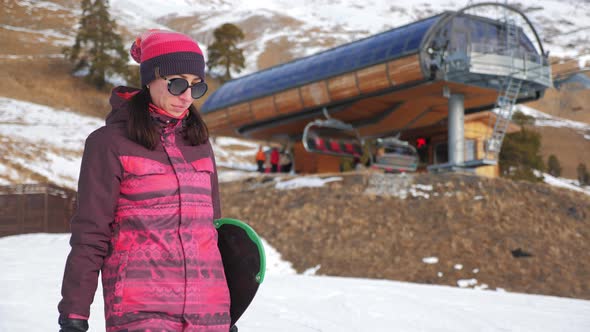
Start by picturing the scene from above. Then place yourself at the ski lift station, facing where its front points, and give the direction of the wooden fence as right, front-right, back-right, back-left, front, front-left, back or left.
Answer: right

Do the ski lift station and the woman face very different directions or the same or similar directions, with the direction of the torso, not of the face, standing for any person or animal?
same or similar directions

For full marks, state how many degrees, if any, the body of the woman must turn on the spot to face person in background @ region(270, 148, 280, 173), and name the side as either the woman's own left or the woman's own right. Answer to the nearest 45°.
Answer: approximately 135° to the woman's own left

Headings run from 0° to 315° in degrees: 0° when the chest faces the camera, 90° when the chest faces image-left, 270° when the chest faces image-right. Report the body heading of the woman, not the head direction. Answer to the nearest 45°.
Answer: approximately 315°

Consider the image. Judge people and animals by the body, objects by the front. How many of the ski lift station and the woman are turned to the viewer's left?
0

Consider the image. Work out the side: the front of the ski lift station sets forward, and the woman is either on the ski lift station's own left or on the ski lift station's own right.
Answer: on the ski lift station's own right

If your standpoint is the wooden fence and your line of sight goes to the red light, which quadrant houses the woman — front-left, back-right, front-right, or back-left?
back-right

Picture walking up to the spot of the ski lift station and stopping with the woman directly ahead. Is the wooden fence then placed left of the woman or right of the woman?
right

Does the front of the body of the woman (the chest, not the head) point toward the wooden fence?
no

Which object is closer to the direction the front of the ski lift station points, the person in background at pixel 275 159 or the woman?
the woman
